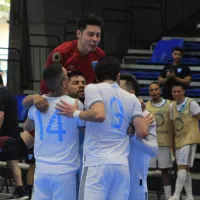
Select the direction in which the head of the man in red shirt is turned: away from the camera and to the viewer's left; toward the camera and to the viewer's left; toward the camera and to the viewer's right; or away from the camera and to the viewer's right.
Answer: toward the camera and to the viewer's right

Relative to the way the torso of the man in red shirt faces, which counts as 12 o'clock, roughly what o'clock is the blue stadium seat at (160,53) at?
The blue stadium seat is roughly at 8 o'clock from the man in red shirt.

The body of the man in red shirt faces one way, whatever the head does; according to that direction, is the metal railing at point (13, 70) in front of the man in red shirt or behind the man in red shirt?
behind
